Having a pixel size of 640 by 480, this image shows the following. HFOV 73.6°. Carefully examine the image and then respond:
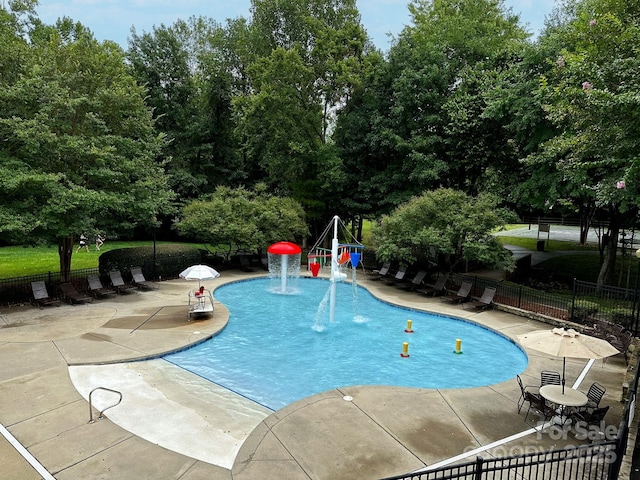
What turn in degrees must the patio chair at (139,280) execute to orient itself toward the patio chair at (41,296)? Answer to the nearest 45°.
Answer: approximately 90° to its right

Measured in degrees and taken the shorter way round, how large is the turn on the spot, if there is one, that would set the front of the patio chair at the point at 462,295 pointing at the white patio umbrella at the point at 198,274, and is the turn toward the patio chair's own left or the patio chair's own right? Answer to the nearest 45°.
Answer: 0° — it already faces it

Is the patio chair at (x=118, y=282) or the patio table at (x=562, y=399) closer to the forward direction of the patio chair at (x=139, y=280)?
the patio table

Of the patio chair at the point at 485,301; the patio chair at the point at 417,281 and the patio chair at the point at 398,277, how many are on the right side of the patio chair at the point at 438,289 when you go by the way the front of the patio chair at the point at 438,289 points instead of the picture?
2

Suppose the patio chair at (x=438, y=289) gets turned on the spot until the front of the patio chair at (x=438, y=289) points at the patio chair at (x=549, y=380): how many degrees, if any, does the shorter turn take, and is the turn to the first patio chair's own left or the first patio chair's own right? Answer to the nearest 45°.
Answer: approximately 45° to the first patio chair's own left

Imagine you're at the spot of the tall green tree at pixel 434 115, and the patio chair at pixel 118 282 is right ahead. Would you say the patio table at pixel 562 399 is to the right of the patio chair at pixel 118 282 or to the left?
left

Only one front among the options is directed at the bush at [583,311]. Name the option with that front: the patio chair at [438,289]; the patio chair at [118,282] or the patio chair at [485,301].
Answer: the patio chair at [118,282]
